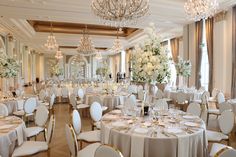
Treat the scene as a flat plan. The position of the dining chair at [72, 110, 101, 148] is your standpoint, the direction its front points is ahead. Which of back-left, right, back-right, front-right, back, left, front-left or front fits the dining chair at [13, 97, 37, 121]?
back-left

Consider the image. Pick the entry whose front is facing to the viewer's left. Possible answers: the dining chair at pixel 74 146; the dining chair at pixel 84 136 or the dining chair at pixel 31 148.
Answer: the dining chair at pixel 31 148

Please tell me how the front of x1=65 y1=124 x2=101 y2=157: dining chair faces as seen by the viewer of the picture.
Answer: facing away from the viewer and to the right of the viewer

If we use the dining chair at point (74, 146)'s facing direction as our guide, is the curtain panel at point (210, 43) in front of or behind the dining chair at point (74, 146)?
in front

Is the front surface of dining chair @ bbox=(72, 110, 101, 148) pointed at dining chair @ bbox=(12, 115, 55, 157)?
no

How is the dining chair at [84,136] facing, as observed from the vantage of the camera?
facing to the right of the viewer

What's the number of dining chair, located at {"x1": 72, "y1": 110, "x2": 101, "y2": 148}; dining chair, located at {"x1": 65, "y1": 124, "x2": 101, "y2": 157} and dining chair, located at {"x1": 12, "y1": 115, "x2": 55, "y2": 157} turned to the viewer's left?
1

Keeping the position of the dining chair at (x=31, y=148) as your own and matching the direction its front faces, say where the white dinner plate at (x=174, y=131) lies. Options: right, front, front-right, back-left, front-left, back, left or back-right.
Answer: back-left

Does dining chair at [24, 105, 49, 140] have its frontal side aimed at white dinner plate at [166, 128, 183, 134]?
no

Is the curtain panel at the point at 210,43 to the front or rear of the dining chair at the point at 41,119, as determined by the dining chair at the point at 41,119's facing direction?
to the rear

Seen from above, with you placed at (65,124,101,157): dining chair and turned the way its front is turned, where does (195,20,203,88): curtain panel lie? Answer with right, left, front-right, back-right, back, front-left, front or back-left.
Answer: front

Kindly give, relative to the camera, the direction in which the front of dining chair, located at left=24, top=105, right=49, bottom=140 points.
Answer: facing the viewer and to the left of the viewer

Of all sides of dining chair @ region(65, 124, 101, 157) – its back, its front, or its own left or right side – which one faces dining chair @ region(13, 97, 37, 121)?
left
